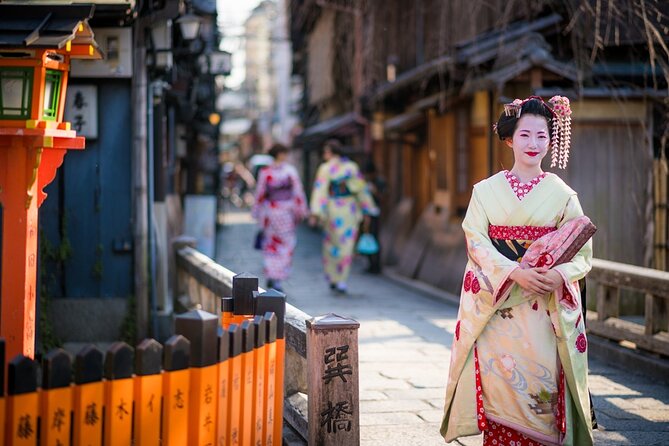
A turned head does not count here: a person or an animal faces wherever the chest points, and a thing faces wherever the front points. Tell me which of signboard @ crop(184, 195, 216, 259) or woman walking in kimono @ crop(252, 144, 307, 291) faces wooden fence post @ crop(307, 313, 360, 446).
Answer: the signboard

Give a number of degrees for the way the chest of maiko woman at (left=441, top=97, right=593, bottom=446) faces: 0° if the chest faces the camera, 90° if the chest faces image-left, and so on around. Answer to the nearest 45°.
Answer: approximately 0°

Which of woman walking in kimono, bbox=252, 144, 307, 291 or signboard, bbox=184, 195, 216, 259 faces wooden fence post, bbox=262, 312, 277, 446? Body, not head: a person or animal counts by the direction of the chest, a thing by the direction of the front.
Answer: the signboard

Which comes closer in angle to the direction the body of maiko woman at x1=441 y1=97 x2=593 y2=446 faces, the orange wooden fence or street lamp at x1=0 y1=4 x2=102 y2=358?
the orange wooden fence

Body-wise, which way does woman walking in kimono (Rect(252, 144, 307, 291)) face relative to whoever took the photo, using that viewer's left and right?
facing away from the viewer

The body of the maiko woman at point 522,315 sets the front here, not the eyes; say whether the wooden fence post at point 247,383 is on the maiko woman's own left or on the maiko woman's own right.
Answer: on the maiko woman's own right
